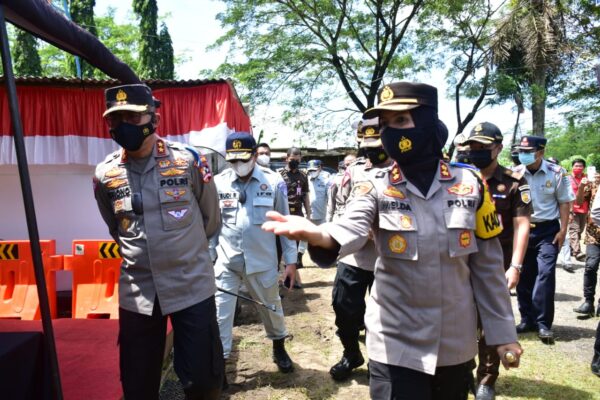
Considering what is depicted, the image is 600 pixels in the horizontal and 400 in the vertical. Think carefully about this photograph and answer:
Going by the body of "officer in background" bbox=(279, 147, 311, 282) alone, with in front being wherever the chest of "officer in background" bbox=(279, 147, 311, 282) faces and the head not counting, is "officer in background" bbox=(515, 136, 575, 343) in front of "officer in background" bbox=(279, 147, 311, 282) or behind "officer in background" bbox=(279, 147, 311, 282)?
in front

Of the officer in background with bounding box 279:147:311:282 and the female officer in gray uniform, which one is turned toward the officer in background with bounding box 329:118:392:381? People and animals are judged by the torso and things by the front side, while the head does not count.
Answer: the officer in background with bounding box 279:147:311:282

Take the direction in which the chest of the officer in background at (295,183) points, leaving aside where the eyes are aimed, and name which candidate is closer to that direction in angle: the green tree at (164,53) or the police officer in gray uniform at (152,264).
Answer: the police officer in gray uniform

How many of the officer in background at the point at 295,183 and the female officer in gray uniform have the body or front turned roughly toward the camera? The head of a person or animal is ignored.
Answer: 2

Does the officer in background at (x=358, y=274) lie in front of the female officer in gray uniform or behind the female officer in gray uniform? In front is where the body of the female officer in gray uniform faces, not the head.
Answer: behind

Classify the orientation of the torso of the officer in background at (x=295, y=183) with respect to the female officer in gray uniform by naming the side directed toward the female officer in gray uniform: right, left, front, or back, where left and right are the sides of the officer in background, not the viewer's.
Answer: front

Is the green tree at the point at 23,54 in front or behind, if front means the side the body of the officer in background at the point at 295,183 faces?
behind

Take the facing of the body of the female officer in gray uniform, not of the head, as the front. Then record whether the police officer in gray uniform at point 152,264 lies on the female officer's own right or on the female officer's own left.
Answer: on the female officer's own right

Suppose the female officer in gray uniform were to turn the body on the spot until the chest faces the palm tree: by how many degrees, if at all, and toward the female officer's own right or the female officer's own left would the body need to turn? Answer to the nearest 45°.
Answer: approximately 180°

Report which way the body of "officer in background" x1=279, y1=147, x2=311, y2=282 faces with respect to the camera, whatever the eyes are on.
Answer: toward the camera

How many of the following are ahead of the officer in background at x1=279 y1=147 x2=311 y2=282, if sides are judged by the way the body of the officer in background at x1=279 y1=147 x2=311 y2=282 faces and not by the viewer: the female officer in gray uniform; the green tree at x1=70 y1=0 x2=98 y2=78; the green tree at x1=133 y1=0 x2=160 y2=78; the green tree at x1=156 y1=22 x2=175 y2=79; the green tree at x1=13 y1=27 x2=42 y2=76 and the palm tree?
1

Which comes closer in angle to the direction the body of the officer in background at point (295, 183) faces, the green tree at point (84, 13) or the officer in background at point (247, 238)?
the officer in background

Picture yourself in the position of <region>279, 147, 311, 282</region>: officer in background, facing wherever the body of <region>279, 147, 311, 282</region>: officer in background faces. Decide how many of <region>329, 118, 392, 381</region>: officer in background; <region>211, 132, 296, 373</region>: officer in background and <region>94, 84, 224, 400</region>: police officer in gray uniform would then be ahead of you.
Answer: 3

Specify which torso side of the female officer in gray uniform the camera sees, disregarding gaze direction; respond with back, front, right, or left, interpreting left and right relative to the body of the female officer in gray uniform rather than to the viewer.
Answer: front
